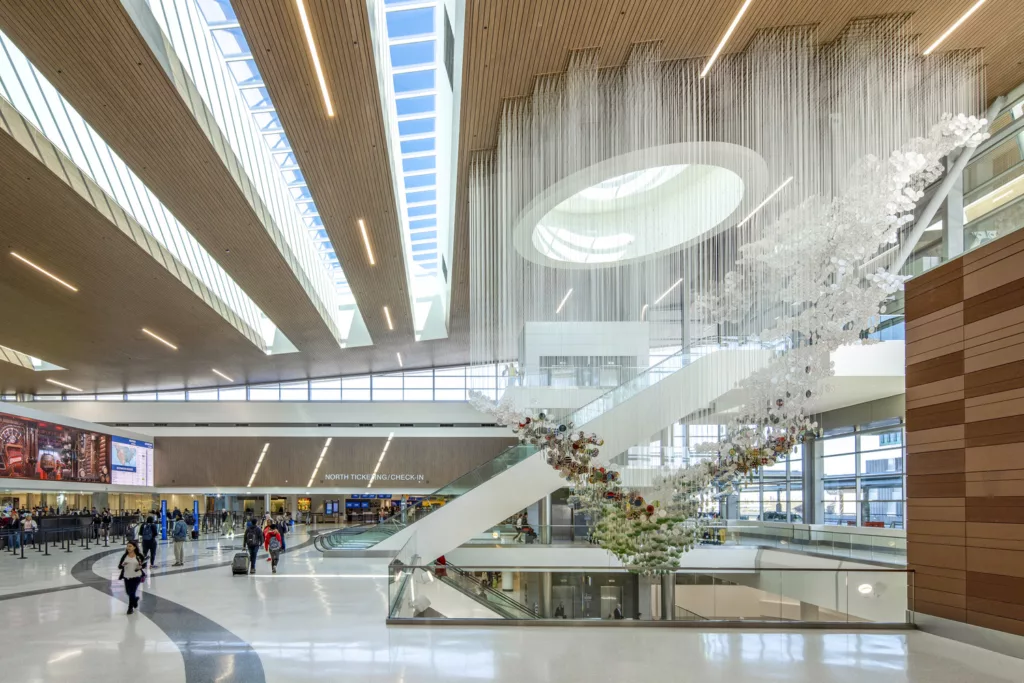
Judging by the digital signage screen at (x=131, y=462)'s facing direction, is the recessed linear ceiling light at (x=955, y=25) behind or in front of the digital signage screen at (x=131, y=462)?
in front

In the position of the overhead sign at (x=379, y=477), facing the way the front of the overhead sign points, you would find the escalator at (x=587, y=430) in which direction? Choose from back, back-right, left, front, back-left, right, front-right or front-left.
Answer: front

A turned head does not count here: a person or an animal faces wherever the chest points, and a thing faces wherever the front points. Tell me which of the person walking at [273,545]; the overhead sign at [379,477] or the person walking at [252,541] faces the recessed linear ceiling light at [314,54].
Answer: the overhead sign

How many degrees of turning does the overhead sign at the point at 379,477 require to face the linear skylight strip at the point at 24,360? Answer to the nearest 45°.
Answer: approximately 45° to its right

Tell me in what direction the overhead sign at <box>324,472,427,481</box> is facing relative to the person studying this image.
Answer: facing the viewer

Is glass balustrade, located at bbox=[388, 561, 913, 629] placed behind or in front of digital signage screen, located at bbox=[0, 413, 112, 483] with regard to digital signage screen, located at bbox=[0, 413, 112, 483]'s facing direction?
in front

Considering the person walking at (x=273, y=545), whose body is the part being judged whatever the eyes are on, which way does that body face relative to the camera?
away from the camera

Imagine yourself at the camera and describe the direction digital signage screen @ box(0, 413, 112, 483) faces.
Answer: facing the viewer and to the right of the viewer

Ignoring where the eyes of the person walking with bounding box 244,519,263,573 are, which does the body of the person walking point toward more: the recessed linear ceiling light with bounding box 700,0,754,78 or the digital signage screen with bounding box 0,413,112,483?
the digital signage screen
